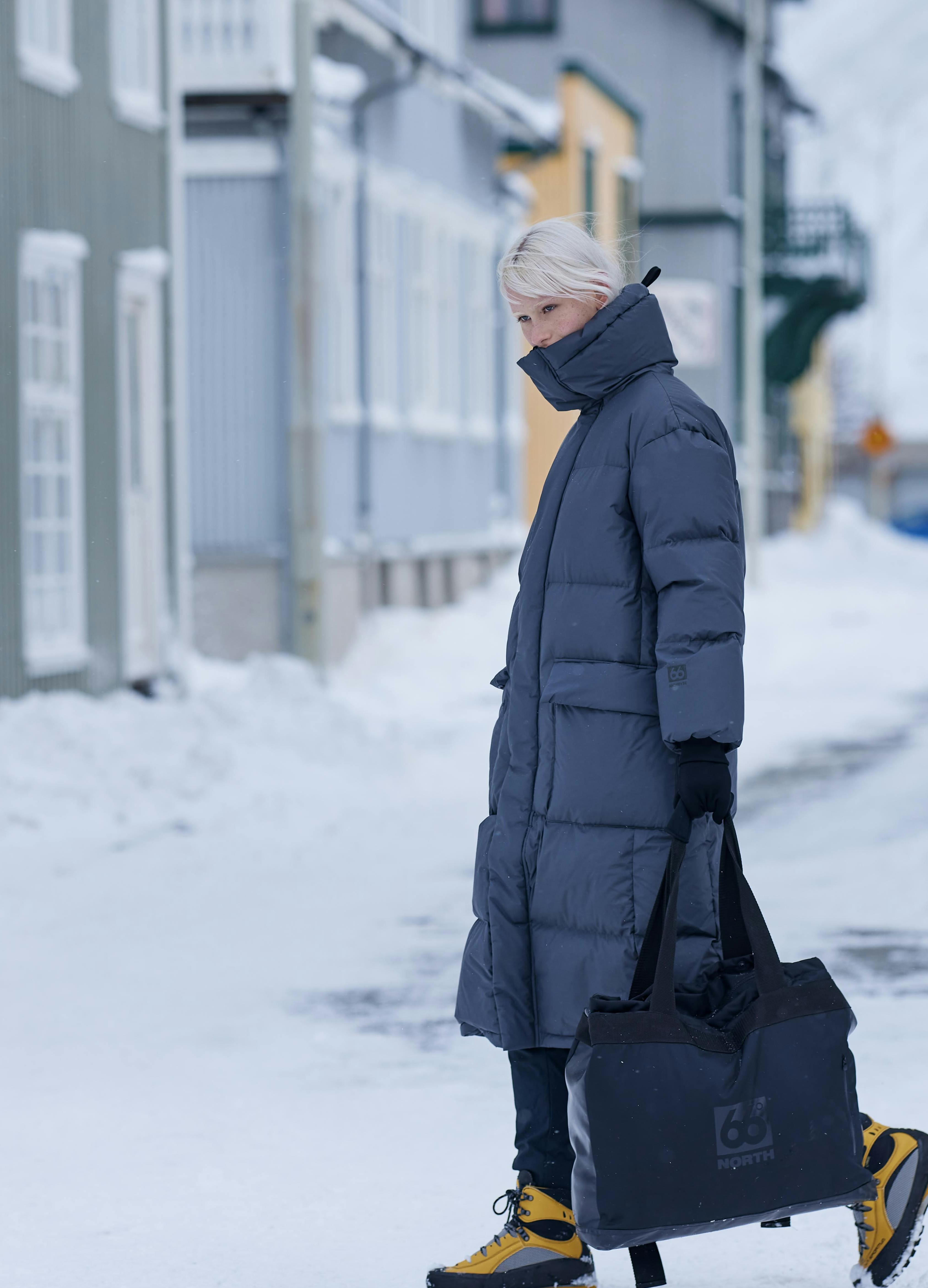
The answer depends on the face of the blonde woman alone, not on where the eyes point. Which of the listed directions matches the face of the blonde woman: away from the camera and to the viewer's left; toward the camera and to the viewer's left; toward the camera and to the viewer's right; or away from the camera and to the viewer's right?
toward the camera and to the viewer's left

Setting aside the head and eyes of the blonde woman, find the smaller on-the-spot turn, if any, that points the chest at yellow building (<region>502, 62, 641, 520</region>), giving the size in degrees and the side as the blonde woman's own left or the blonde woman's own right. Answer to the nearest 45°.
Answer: approximately 135° to the blonde woman's own right

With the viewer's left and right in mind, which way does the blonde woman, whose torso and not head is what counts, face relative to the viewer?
facing the viewer and to the left of the viewer
